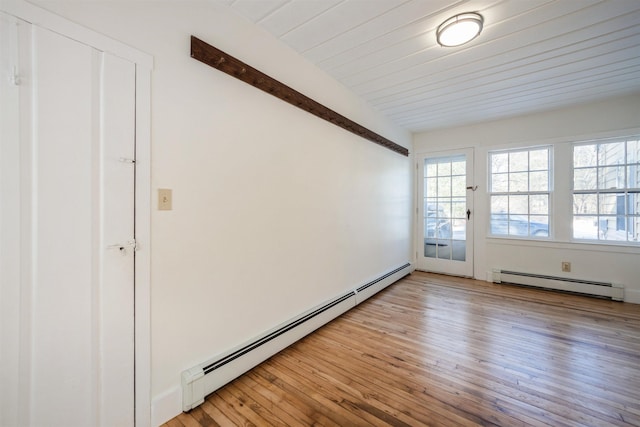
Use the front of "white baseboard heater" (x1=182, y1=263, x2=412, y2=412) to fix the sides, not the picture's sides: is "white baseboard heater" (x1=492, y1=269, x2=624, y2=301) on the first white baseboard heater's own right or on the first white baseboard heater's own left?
on the first white baseboard heater's own left

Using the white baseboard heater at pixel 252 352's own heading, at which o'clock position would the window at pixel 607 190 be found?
The window is roughly at 10 o'clock from the white baseboard heater.

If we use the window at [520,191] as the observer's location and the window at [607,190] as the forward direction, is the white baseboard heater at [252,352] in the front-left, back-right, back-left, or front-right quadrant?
back-right

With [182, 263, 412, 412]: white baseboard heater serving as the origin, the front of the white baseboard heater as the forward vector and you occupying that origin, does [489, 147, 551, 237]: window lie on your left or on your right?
on your left

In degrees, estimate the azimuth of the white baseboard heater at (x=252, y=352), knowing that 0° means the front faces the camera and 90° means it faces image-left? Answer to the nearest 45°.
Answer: approximately 315°
